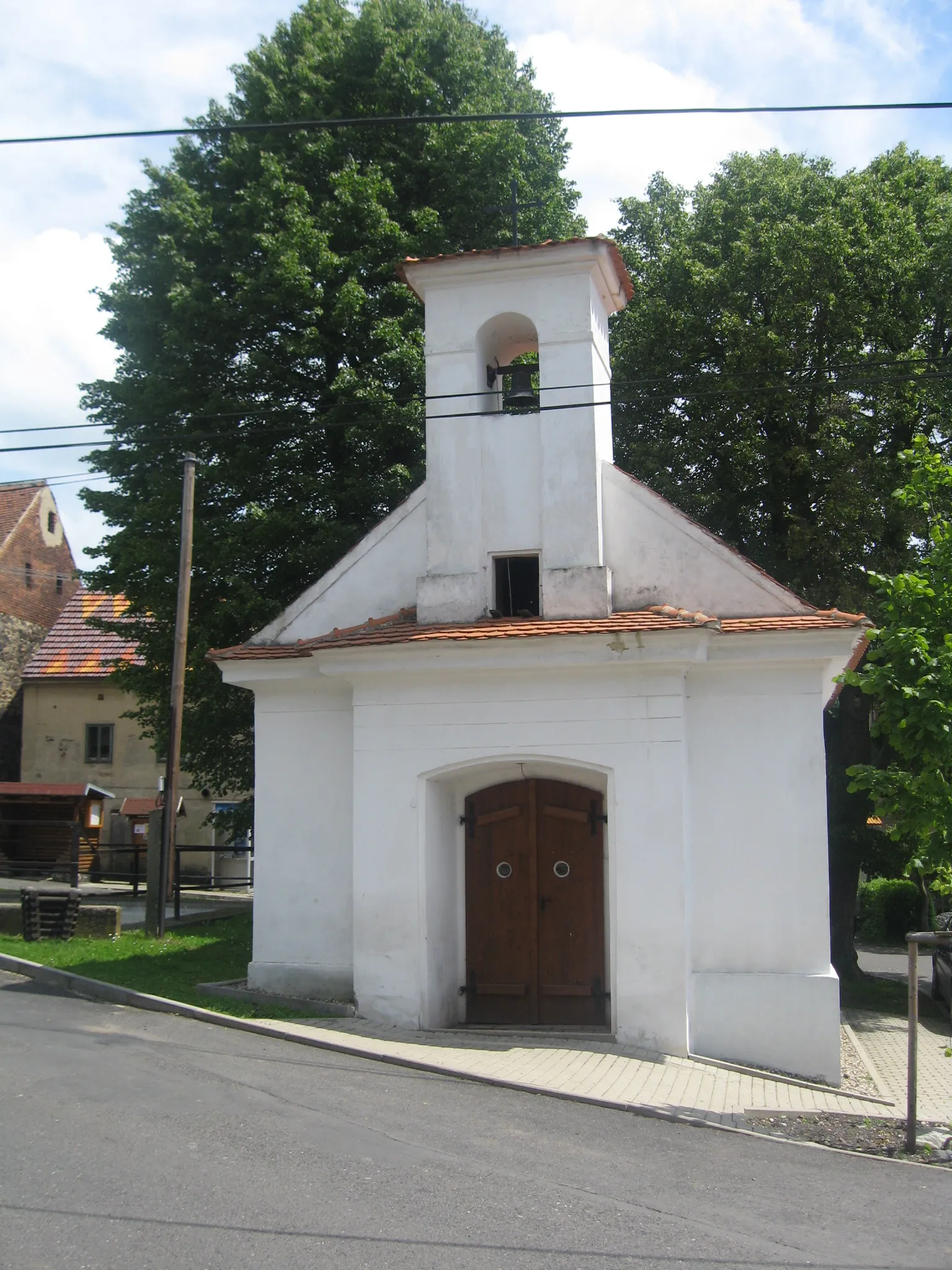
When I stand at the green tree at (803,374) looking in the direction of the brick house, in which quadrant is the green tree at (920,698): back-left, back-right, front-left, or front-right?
back-left

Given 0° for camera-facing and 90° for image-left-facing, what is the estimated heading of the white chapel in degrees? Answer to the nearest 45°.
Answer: approximately 0°

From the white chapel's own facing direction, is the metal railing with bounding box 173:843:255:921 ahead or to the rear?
to the rear

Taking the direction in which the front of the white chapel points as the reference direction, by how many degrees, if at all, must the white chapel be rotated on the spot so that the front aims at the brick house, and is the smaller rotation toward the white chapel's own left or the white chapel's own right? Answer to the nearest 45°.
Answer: approximately 135° to the white chapel's own right

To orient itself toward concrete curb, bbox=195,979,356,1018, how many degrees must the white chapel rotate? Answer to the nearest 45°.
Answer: approximately 90° to its right

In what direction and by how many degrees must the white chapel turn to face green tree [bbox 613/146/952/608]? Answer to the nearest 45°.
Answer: approximately 135° to its left

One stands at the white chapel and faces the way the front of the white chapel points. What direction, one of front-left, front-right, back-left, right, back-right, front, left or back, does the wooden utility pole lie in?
back-right

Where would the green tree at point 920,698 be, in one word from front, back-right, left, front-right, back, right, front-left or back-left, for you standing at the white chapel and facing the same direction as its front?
front-left

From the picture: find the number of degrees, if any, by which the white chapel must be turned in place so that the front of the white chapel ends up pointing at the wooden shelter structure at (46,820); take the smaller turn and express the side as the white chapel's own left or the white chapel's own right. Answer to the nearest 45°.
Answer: approximately 135° to the white chapel's own right

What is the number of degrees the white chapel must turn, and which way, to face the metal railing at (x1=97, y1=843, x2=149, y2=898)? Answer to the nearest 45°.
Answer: approximately 135° to its right
